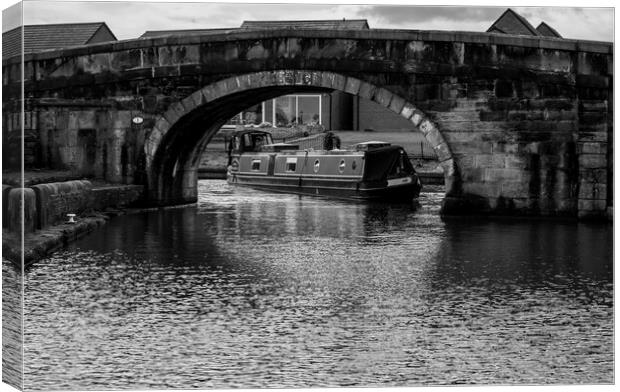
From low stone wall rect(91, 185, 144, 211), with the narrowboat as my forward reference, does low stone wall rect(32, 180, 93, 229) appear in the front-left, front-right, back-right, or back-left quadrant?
back-right

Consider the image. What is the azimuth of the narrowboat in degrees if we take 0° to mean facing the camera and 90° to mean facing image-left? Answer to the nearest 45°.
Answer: approximately 315°

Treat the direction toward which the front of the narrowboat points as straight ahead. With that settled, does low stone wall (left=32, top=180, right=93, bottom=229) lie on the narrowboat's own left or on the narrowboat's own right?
on the narrowboat's own right

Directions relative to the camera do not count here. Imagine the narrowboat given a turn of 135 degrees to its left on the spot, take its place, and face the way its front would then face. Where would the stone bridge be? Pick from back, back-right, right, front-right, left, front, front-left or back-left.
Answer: back
